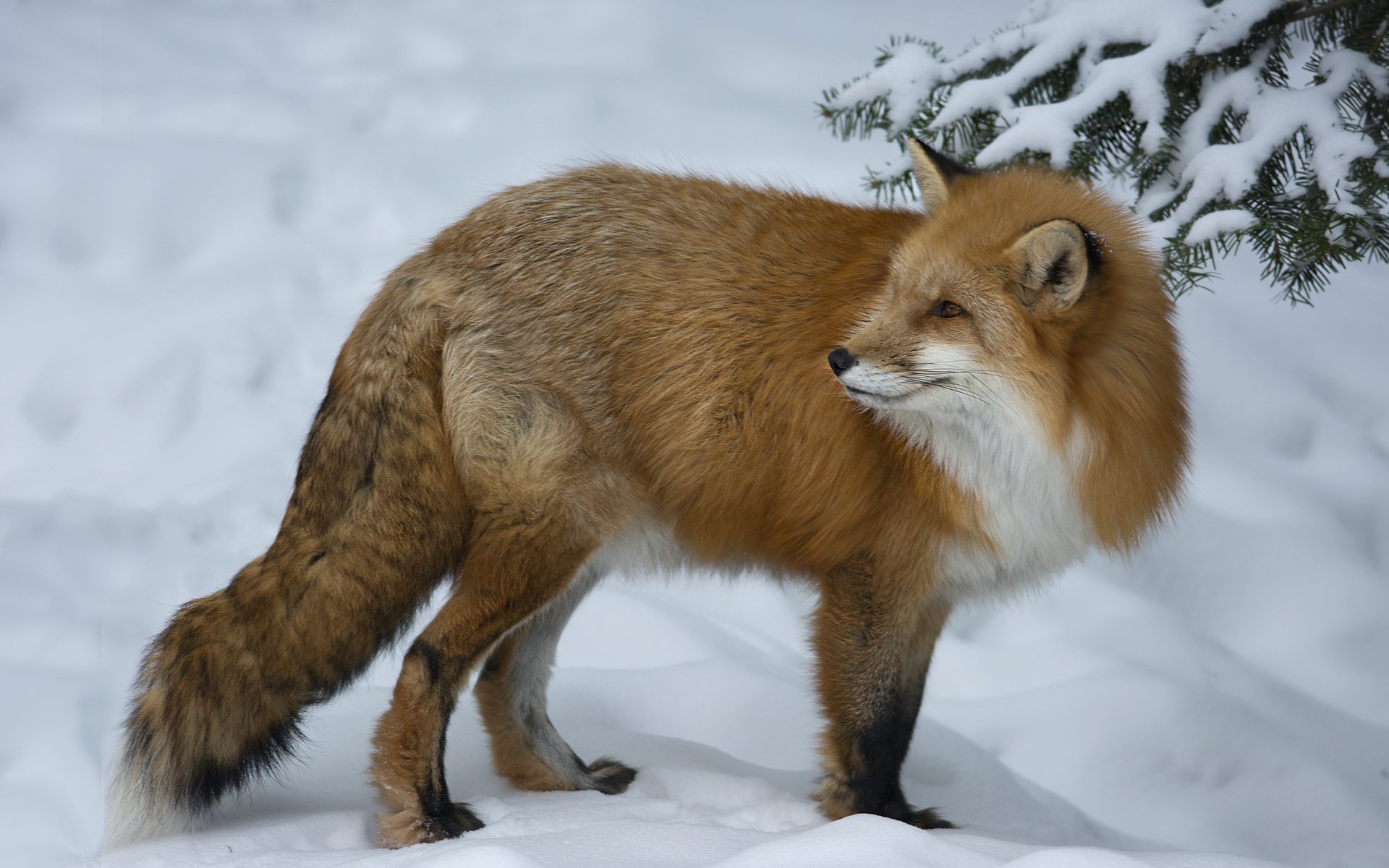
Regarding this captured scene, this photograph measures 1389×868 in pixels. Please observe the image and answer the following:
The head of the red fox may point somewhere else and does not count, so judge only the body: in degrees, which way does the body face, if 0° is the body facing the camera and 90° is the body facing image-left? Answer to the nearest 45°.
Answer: approximately 270°

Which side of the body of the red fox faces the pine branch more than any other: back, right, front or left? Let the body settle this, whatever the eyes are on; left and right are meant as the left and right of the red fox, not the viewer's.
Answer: front
